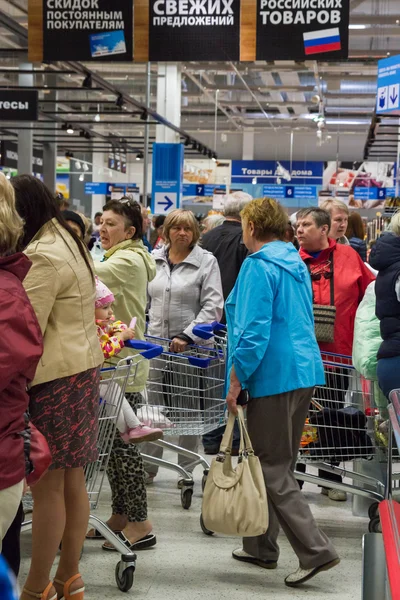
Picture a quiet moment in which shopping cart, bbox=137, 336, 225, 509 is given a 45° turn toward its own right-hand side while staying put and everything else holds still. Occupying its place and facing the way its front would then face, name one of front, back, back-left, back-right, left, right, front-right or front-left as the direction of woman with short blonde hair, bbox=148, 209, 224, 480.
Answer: back

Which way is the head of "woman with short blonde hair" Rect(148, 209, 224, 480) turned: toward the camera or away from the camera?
toward the camera

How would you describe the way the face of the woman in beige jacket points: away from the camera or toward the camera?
away from the camera

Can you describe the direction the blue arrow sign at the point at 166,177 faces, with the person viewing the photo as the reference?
facing the viewer

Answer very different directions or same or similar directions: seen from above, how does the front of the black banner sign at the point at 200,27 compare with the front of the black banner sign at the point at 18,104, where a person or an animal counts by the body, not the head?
same or similar directions

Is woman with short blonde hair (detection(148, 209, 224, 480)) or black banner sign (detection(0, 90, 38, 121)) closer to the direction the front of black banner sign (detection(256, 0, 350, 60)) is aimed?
the woman with short blonde hair

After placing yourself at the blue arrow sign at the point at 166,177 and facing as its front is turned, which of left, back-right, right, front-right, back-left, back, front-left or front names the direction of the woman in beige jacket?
front

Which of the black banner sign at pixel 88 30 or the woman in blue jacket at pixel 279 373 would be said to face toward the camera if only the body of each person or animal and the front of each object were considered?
the black banner sign

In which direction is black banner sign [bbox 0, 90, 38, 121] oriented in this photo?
toward the camera

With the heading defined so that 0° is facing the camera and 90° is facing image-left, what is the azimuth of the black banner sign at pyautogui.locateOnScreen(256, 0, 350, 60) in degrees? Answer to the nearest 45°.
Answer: approximately 0°

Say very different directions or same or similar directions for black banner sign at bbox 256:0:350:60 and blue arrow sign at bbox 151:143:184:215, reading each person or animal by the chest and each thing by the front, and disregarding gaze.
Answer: same or similar directions

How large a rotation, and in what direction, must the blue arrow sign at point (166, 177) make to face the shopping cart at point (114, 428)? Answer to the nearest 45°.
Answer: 0° — it already faces it

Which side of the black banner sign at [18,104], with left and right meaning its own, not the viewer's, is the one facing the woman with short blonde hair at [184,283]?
front

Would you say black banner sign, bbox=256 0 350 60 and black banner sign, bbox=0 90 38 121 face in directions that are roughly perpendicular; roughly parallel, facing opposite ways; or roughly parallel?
roughly parallel
